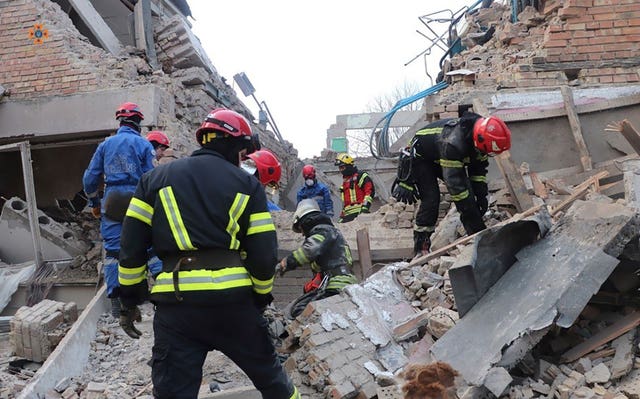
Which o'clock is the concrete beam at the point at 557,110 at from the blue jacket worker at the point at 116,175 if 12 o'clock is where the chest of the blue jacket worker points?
The concrete beam is roughly at 3 o'clock from the blue jacket worker.

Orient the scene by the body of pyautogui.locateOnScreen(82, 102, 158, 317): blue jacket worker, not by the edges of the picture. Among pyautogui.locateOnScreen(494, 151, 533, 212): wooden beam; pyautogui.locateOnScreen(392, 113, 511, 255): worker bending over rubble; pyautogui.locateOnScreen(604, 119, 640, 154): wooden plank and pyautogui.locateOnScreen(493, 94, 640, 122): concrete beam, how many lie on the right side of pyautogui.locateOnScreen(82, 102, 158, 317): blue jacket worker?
4

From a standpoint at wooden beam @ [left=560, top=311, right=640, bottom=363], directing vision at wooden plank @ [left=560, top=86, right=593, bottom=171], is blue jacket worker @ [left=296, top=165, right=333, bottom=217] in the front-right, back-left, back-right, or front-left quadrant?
front-left

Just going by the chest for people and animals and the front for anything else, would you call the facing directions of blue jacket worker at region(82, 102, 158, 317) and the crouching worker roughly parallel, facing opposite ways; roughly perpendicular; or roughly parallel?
roughly perpendicular

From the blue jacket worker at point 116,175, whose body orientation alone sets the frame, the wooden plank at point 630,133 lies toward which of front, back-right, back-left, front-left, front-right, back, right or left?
right

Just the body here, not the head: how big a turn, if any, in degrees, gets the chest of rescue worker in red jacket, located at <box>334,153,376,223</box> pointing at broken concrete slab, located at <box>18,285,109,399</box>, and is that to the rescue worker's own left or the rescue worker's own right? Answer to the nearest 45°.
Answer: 0° — they already face it

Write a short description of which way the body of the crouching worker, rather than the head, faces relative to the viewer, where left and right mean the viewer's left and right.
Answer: facing to the left of the viewer

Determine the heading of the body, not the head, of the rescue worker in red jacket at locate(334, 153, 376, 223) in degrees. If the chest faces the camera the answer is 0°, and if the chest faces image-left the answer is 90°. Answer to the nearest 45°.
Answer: approximately 45°

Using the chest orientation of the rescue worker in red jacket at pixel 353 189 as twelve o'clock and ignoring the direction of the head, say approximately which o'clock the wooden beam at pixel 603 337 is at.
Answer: The wooden beam is roughly at 10 o'clock from the rescue worker in red jacket.

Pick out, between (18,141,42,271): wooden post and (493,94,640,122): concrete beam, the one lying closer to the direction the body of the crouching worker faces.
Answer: the wooden post

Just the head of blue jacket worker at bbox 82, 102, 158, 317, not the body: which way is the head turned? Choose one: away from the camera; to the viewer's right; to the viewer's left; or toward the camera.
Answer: away from the camera

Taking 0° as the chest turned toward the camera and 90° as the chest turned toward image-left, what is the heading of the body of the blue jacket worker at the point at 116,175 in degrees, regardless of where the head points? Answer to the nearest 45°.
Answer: approximately 180°

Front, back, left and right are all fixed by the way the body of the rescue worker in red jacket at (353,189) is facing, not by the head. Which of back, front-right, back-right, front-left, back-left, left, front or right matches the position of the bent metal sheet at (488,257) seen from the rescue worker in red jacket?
front-left
